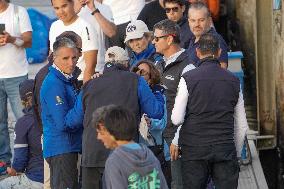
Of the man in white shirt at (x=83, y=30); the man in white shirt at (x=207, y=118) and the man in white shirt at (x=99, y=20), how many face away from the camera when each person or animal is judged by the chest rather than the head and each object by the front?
1

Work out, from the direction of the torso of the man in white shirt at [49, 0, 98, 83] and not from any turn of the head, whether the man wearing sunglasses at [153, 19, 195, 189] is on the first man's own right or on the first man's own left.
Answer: on the first man's own left

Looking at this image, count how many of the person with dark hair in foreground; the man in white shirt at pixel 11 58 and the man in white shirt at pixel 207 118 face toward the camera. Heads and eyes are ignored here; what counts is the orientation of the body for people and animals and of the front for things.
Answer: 1

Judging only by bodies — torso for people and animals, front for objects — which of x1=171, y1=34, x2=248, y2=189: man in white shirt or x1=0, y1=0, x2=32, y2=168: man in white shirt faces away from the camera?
x1=171, y1=34, x2=248, y2=189: man in white shirt

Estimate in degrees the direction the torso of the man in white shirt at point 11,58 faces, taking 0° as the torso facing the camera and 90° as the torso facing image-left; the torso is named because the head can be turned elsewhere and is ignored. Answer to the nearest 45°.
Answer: approximately 0°

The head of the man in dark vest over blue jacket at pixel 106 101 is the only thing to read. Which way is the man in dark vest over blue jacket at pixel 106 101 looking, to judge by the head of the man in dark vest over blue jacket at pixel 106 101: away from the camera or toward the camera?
away from the camera

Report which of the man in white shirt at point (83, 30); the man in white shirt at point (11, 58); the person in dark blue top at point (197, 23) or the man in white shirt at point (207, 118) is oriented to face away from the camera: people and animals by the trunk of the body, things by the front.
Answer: the man in white shirt at point (207, 118)

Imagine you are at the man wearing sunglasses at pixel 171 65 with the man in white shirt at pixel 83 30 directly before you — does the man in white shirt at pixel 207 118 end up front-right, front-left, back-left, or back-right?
back-left

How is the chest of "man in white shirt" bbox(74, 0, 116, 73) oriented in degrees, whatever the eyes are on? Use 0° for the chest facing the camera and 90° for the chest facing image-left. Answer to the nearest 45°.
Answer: approximately 45°

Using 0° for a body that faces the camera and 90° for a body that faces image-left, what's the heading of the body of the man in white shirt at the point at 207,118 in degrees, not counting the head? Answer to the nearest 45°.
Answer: approximately 180°

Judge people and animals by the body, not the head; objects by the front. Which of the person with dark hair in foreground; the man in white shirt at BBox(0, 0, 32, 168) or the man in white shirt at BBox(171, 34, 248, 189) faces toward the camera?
the man in white shirt at BBox(0, 0, 32, 168)

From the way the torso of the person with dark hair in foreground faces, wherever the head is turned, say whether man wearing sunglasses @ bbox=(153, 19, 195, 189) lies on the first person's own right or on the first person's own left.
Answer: on the first person's own right

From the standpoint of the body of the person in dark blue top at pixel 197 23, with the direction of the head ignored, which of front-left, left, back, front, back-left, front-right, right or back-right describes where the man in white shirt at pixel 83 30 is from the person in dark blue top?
front-right

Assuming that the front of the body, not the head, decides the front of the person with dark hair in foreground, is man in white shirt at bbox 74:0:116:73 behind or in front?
in front

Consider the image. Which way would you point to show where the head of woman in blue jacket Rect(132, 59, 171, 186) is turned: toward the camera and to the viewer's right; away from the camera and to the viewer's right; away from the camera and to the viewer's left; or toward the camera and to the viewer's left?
toward the camera and to the viewer's left
